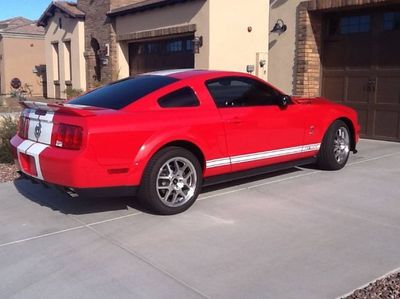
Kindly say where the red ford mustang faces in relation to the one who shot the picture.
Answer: facing away from the viewer and to the right of the viewer

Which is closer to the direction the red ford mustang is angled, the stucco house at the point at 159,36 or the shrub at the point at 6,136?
the stucco house

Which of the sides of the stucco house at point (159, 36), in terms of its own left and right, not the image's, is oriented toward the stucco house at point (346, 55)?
left

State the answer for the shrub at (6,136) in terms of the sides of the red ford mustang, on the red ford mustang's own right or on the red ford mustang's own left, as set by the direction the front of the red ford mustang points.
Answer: on the red ford mustang's own left

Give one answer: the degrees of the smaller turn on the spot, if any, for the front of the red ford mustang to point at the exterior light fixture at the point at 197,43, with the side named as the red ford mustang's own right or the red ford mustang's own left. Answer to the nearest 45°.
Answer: approximately 45° to the red ford mustang's own left

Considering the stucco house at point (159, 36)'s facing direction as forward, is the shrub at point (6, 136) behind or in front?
in front

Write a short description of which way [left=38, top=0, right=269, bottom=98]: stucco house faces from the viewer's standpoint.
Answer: facing the viewer and to the left of the viewer

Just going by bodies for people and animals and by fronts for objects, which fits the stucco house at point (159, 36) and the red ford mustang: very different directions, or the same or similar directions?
very different directions

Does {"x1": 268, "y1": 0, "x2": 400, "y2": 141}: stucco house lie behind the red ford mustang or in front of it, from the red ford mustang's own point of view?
in front
